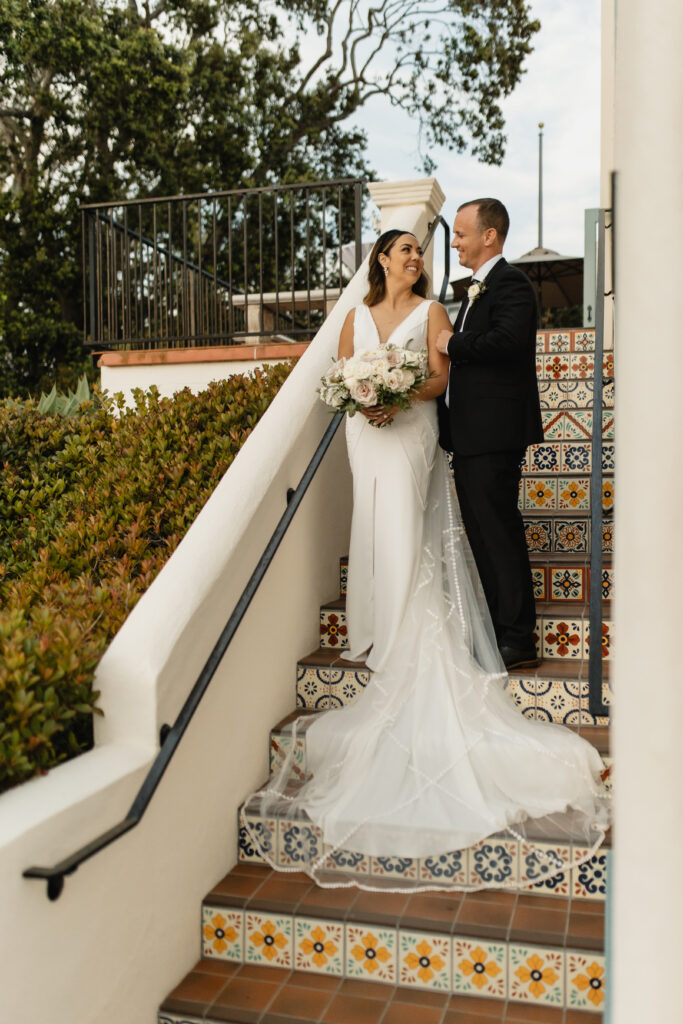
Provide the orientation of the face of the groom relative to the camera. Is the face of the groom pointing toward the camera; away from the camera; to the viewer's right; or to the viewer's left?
to the viewer's left

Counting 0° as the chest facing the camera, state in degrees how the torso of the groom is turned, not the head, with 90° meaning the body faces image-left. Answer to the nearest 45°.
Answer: approximately 90°

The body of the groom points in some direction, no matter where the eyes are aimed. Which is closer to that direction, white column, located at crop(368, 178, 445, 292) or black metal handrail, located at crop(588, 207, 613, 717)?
the white column

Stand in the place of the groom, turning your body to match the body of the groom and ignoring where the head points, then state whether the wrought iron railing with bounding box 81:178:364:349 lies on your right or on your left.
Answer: on your right

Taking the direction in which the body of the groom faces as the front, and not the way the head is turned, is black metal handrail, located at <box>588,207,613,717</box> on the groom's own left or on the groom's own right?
on the groom's own left
